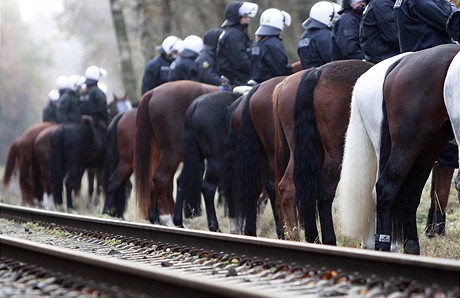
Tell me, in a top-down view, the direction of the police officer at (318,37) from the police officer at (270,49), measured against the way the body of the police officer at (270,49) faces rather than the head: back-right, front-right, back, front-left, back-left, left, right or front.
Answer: right

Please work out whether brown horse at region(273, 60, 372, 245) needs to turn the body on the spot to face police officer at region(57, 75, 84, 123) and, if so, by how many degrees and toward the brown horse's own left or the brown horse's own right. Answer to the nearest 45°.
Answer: approximately 90° to the brown horse's own left

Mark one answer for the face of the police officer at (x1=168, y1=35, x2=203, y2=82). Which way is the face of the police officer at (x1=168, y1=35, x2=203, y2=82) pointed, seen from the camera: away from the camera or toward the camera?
away from the camera

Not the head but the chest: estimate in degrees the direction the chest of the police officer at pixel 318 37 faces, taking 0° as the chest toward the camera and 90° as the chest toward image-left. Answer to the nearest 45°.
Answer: approximately 225°

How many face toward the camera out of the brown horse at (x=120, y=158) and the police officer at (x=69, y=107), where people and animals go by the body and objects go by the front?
0

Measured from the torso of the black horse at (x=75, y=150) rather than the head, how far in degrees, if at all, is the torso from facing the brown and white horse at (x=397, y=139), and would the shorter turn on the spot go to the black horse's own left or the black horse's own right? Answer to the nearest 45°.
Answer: approximately 135° to the black horse's own right

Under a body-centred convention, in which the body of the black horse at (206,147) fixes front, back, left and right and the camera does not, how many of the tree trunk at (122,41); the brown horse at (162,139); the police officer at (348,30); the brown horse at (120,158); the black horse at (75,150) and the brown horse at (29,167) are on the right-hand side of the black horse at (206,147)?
1

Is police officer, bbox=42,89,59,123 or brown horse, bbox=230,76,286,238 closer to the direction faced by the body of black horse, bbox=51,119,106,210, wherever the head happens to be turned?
the police officer

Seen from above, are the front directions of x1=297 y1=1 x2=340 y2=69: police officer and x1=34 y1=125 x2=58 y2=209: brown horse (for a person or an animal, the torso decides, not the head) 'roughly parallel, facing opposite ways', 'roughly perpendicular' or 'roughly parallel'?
roughly parallel

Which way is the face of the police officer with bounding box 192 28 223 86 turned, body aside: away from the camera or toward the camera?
away from the camera

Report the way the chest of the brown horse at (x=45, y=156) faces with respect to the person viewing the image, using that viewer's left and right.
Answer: facing away from the viewer and to the right of the viewer

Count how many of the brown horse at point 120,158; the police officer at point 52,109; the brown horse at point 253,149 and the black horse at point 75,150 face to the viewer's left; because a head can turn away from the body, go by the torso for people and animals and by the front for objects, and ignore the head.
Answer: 0

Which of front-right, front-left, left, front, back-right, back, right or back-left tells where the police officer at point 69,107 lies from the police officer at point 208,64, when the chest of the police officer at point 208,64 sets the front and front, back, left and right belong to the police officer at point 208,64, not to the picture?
left

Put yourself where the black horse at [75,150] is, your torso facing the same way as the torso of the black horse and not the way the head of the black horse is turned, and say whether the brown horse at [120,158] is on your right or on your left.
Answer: on your right

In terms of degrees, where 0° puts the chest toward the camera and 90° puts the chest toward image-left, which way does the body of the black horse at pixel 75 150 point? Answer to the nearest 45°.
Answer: approximately 225°
